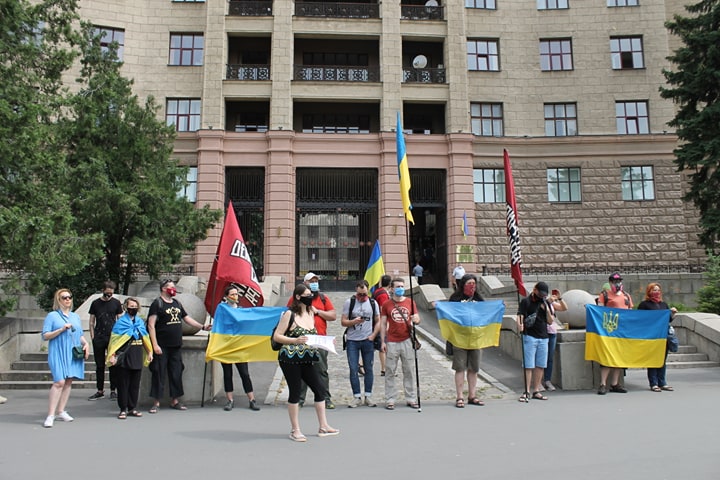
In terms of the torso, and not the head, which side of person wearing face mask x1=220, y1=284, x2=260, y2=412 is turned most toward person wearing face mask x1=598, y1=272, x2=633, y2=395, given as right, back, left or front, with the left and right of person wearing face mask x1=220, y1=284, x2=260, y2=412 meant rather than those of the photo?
left

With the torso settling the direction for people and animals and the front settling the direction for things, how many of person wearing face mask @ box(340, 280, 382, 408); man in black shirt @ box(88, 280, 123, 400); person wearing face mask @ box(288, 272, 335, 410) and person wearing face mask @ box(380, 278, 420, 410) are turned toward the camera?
4

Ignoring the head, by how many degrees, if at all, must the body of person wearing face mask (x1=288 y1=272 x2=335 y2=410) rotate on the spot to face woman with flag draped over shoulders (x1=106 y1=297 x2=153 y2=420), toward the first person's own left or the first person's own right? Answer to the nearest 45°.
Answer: approximately 90° to the first person's own right

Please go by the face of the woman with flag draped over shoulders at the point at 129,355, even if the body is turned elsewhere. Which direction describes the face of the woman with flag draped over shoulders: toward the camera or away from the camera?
toward the camera

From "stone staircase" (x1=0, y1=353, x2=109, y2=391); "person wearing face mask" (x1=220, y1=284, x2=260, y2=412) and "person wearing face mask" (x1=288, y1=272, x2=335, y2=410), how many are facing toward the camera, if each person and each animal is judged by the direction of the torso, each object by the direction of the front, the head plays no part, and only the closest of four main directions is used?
3

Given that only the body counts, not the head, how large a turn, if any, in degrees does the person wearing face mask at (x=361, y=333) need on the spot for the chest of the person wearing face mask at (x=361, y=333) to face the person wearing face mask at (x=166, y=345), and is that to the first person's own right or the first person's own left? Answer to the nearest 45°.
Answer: approximately 90° to the first person's own right

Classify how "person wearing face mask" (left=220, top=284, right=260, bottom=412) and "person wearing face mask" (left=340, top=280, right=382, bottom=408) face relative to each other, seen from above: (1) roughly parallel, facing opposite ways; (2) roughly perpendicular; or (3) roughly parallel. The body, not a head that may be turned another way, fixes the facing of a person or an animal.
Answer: roughly parallel

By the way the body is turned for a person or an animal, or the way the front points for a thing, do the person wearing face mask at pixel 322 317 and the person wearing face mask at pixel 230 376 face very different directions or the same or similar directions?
same or similar directions

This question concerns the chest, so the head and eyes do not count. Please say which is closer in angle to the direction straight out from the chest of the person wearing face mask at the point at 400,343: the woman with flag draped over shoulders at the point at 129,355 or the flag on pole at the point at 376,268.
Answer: the woman with flag draped over shoulders

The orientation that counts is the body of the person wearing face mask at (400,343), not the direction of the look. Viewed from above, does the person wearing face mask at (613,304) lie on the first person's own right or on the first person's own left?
on the first person's own left

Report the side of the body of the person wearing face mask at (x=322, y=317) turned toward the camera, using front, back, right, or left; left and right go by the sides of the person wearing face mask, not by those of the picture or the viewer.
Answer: front

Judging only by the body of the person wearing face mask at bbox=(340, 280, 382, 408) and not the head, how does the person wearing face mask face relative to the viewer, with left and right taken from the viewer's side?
facing the viewer

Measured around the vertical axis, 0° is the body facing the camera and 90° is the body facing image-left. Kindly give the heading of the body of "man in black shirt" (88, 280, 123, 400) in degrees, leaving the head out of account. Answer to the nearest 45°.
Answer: approximately 0°
